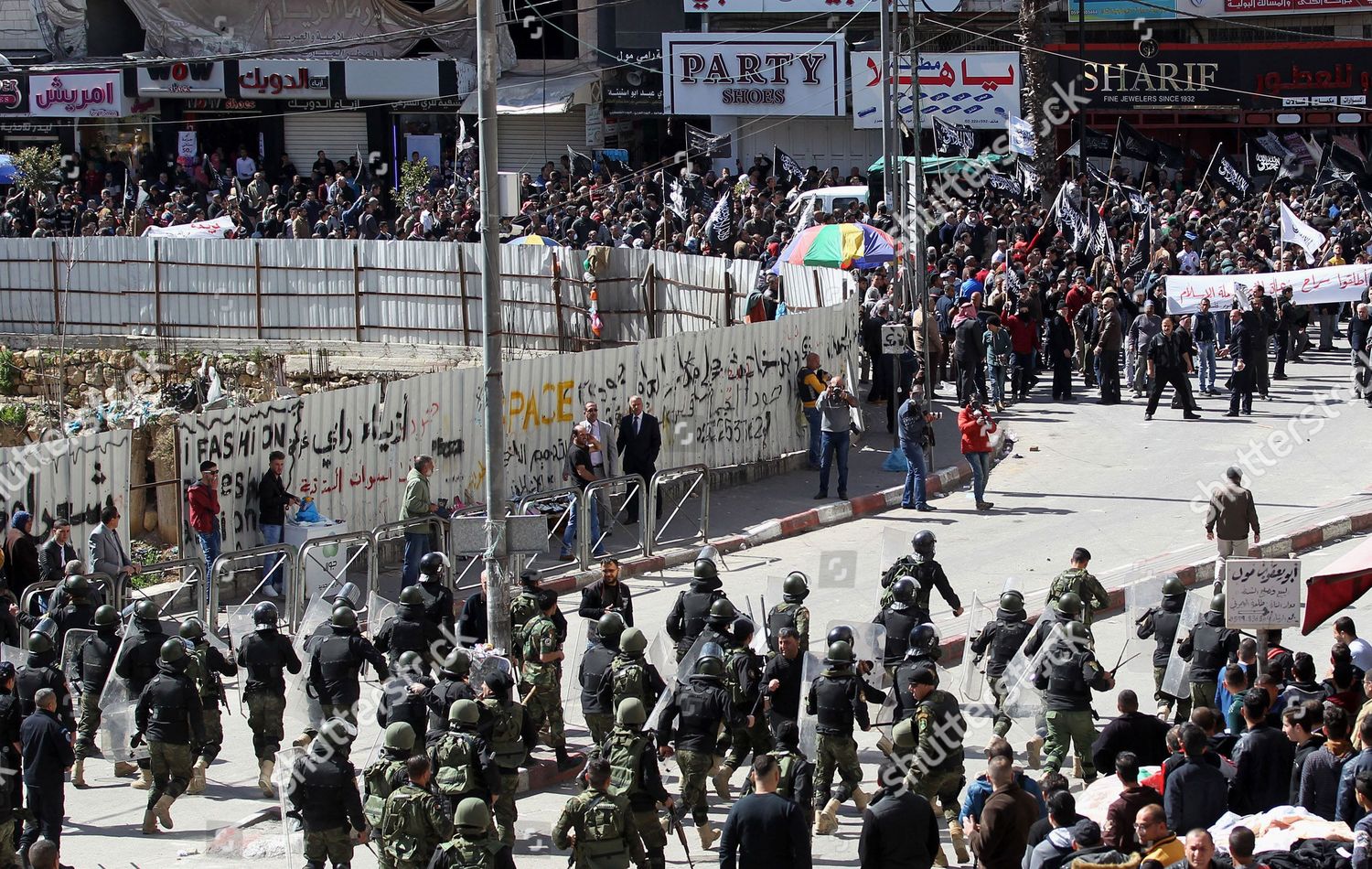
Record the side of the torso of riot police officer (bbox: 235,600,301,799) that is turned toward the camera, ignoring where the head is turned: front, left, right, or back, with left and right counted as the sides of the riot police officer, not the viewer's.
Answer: back

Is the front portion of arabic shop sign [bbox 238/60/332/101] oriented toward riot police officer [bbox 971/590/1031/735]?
yes

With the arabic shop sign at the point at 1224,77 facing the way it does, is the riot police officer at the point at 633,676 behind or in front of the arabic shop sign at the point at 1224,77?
in front

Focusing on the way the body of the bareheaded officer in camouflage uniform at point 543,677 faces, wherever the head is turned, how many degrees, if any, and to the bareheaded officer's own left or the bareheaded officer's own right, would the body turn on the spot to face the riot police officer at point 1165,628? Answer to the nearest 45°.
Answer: approximately 45° to the bareheaded officer's own right

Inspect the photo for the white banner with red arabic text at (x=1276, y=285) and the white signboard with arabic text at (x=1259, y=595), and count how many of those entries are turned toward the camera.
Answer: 2

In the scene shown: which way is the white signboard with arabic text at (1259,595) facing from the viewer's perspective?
toward the camera

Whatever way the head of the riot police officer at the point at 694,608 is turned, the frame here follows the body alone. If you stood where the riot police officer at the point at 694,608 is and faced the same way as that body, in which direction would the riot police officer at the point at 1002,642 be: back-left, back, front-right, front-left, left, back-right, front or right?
front-right

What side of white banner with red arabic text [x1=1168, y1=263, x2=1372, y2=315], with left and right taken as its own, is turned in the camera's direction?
front

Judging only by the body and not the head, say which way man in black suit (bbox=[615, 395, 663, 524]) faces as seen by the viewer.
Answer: toward the camera

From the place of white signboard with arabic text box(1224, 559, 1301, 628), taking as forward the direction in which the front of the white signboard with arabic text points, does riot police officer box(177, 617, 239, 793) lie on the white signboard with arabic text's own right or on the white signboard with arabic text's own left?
on the white signboard with arabic text's own right

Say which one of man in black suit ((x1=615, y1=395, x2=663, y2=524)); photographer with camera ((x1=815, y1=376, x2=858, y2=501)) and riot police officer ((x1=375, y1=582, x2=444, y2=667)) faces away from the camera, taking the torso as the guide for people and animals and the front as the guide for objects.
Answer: the riot police officer

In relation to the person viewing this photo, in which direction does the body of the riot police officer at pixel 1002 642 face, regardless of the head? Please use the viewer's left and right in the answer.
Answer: facing away from the viewer

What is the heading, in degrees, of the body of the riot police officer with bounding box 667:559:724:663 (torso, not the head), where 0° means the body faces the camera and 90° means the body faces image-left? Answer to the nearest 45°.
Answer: approximately 225°

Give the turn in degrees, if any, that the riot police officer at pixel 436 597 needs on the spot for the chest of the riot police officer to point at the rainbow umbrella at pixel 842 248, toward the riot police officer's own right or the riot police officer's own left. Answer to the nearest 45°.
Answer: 0° — they already face it

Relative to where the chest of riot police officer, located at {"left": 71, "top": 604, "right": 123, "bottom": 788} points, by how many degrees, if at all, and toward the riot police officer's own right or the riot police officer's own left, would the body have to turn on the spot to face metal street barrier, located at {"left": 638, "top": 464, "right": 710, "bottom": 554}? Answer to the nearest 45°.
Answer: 0° — they already face it

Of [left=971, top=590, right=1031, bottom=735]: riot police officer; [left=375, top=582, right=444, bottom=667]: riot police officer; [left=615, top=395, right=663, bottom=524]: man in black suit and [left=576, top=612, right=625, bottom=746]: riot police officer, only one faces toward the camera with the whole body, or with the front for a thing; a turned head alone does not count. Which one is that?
the man in black suit

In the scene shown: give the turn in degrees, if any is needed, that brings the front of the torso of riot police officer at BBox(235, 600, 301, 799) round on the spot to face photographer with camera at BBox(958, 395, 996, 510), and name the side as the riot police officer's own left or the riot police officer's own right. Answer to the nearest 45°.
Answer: approximately 45° to the riot police officer's own right

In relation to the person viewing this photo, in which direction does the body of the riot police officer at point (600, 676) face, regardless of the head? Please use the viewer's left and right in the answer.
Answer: facing away from the viewer and to the right of the viewer
